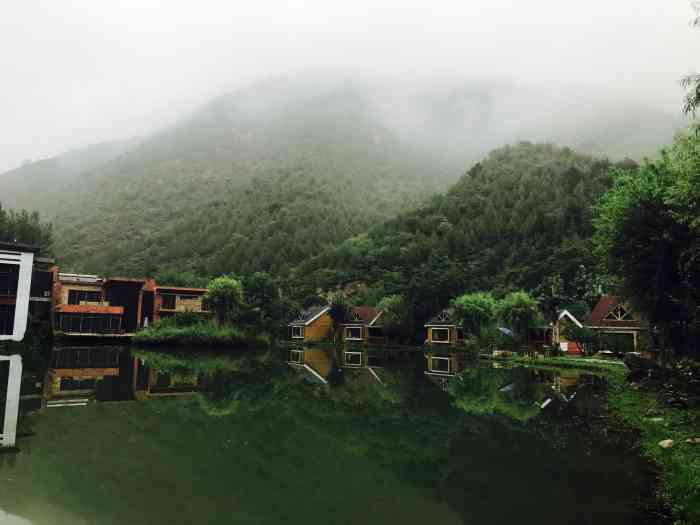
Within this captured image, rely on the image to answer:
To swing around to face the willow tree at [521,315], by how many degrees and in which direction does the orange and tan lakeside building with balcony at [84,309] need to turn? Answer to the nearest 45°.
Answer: approximately 45° to its left

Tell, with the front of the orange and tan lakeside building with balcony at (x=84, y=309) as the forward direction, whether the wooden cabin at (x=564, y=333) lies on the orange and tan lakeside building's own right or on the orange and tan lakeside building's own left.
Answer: on the orange and tan lakeside building's own left

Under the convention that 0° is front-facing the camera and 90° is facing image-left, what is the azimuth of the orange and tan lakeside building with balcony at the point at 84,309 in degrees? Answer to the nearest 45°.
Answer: approximately 0°

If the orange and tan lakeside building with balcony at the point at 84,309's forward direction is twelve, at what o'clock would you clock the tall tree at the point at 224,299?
The tall tree is roughly at 10 o'clock from the orange and tan lakeside building with balcony.

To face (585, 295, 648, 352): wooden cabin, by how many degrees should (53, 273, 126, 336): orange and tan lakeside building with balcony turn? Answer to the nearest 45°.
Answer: approximately 45° to its left
